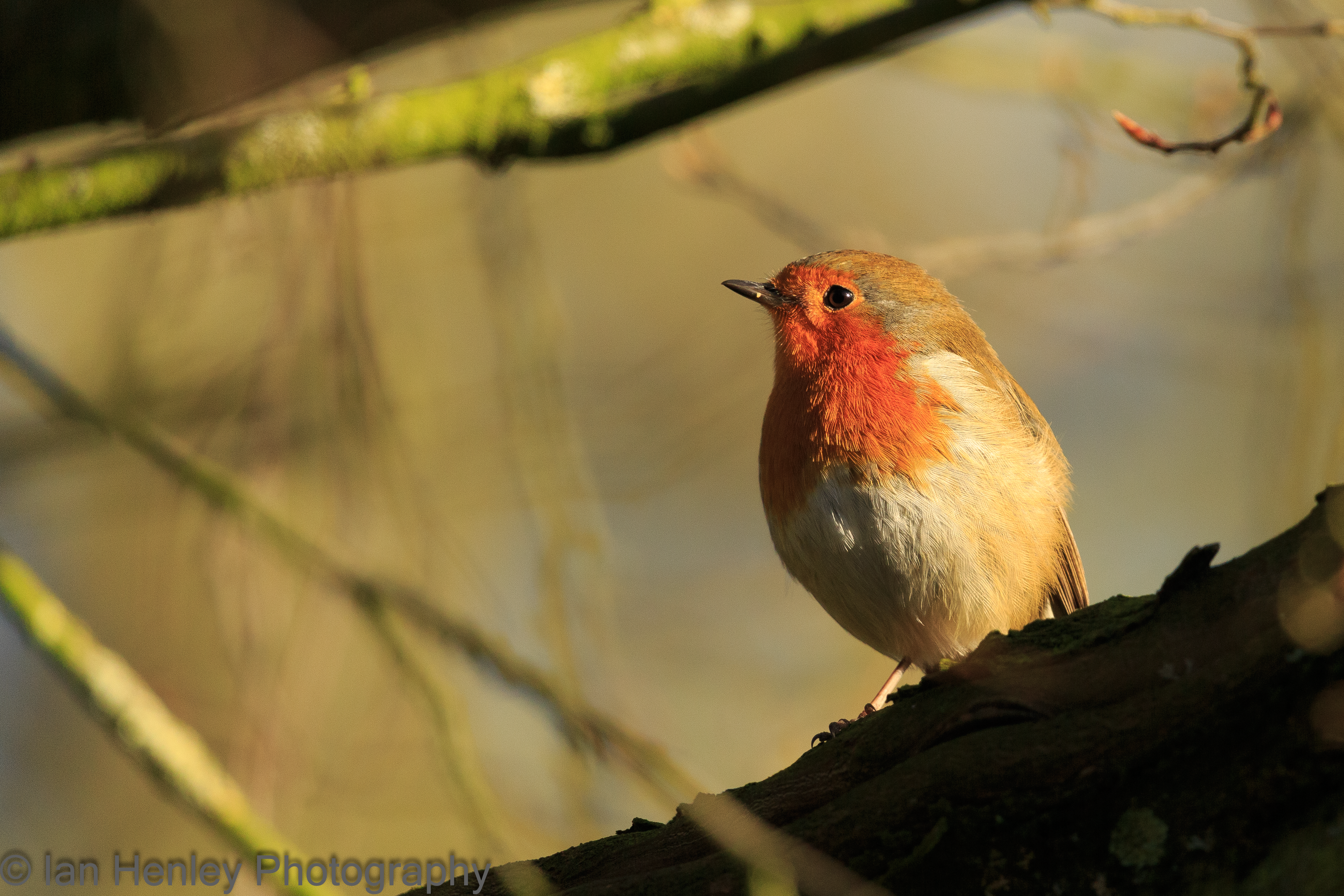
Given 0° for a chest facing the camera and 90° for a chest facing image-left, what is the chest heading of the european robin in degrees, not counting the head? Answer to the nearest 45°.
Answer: approximately 45°

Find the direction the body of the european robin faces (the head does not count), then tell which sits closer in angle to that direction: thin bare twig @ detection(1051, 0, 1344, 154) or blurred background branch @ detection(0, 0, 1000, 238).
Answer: the blurred background branch

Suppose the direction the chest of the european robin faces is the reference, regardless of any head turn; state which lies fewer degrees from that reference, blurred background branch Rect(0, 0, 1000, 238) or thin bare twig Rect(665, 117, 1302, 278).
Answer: the blurred background branch

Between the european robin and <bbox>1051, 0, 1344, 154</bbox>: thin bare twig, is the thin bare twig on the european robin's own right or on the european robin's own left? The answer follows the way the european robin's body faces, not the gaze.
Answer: on the european robin's own left
